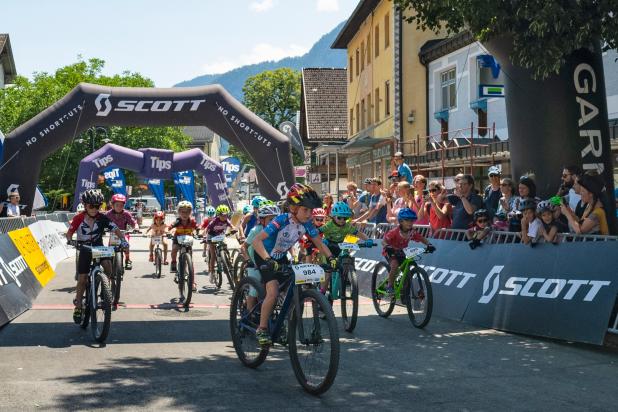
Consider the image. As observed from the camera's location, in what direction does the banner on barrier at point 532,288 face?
facing the viewer and to the left of the viewer

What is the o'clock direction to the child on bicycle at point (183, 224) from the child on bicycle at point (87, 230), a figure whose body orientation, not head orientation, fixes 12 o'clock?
the child on bicycle at point (183, 224) is roughly at 7 o'clock from the child on bicycle at point (87, 230).

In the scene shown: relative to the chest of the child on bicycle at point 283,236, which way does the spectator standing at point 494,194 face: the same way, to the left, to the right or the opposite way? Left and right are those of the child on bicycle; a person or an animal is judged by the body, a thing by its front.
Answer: to the right

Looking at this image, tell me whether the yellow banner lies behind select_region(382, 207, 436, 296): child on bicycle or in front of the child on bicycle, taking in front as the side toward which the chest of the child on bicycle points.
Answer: behind

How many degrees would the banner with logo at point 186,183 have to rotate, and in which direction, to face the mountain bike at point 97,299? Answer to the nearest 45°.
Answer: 0° — it already faces it

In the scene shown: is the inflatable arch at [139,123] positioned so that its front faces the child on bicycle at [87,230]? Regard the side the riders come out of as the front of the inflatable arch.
yes

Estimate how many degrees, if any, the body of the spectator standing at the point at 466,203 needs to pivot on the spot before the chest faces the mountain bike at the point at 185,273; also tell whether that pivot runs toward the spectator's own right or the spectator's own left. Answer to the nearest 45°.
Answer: approximately 45° to the spectator's own right

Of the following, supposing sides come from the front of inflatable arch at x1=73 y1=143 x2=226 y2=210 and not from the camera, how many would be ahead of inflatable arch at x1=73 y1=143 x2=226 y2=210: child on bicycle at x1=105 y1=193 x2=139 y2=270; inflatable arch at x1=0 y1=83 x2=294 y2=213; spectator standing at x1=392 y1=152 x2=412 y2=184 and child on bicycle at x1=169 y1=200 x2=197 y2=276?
4

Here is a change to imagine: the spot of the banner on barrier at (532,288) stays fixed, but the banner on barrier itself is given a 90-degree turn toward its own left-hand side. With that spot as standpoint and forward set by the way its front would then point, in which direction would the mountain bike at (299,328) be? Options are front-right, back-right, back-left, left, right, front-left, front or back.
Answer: right

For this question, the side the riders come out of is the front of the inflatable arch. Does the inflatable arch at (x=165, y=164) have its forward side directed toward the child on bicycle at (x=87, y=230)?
yes

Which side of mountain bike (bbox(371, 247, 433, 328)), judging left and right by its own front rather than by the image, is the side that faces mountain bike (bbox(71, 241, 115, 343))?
right

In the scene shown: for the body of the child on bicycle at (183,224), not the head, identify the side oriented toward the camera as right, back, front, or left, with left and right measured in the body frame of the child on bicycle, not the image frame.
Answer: front

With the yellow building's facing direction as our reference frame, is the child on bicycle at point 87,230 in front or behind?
in front

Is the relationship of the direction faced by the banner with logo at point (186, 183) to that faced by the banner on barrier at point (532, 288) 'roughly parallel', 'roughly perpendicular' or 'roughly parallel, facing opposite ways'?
roughly perpendicular

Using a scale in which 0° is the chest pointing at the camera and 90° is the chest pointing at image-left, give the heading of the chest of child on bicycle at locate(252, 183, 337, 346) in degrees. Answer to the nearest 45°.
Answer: approximately 315°

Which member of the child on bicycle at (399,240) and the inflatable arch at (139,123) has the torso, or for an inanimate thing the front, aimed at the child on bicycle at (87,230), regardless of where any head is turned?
the inflatable arch
